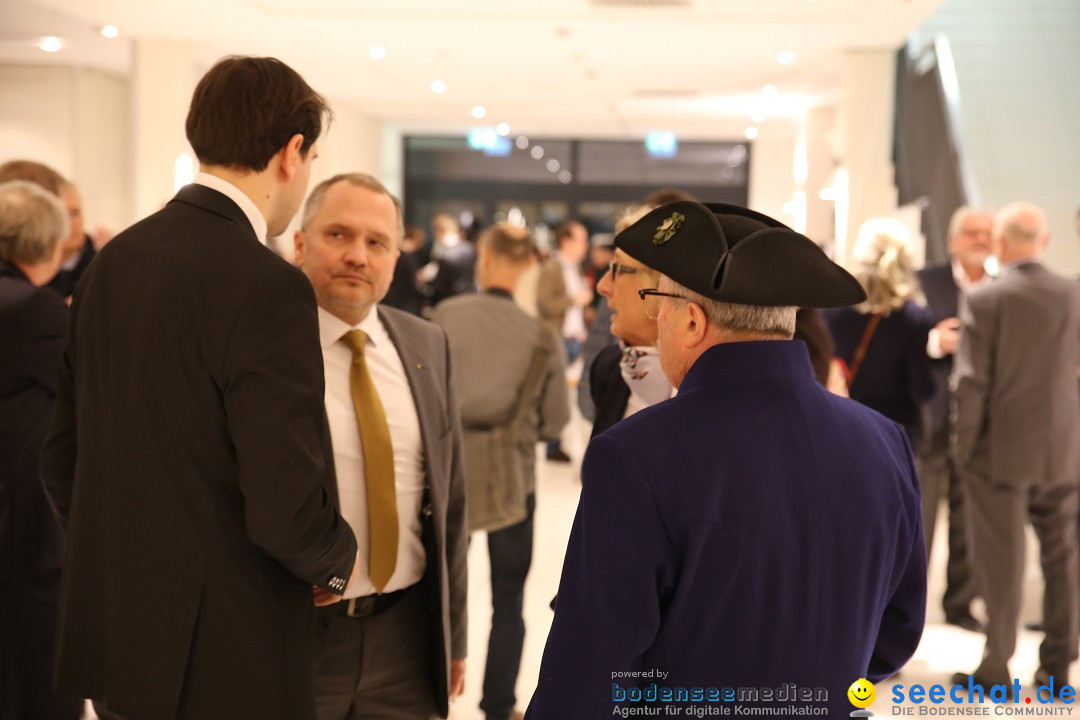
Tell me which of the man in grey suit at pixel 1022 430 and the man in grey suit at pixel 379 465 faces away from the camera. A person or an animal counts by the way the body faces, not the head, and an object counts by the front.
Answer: the man in grey suit at pixel 1022 430

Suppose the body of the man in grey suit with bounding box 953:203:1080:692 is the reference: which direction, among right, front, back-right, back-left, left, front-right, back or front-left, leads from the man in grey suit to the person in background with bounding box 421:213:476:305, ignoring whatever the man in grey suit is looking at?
front-left

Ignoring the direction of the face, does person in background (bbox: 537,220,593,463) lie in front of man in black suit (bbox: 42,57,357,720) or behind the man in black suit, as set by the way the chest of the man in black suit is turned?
in front

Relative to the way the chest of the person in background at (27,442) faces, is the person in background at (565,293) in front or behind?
in front

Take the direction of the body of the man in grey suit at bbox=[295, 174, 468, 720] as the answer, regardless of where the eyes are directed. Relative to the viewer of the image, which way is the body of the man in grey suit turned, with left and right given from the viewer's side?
facing the viewer

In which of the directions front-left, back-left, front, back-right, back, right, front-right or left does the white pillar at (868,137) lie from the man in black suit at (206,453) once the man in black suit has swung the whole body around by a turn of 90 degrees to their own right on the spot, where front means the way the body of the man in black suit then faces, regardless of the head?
left

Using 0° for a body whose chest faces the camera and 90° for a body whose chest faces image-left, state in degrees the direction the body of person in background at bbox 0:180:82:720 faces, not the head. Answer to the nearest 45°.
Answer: approximately 225°

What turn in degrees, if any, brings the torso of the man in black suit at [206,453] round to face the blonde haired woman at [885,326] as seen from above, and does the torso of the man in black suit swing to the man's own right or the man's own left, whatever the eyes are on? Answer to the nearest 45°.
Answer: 0° — they already face them

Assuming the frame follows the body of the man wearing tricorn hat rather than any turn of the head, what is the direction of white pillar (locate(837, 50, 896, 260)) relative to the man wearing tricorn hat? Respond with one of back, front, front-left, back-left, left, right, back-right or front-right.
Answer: front-right

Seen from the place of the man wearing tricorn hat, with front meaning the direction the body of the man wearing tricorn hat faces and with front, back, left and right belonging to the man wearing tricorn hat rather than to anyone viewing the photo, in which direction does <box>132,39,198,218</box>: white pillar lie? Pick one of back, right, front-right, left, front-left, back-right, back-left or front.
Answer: front

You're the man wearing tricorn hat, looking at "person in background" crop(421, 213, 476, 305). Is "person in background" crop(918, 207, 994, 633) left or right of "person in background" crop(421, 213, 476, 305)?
right

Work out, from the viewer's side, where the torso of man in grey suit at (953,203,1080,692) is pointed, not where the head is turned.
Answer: away from the camera

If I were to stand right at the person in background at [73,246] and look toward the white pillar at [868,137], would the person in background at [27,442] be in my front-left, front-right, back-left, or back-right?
back-right

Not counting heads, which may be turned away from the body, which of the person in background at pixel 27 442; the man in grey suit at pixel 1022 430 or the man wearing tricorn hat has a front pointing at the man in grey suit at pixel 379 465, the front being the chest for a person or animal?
the man wearing tricorn hat

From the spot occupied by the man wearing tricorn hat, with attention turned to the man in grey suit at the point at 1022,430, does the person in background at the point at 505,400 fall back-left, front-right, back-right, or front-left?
front-left

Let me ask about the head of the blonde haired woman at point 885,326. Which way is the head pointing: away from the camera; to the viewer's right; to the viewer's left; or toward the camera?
away from the camera

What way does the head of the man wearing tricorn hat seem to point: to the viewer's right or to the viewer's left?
to the viewer's left
